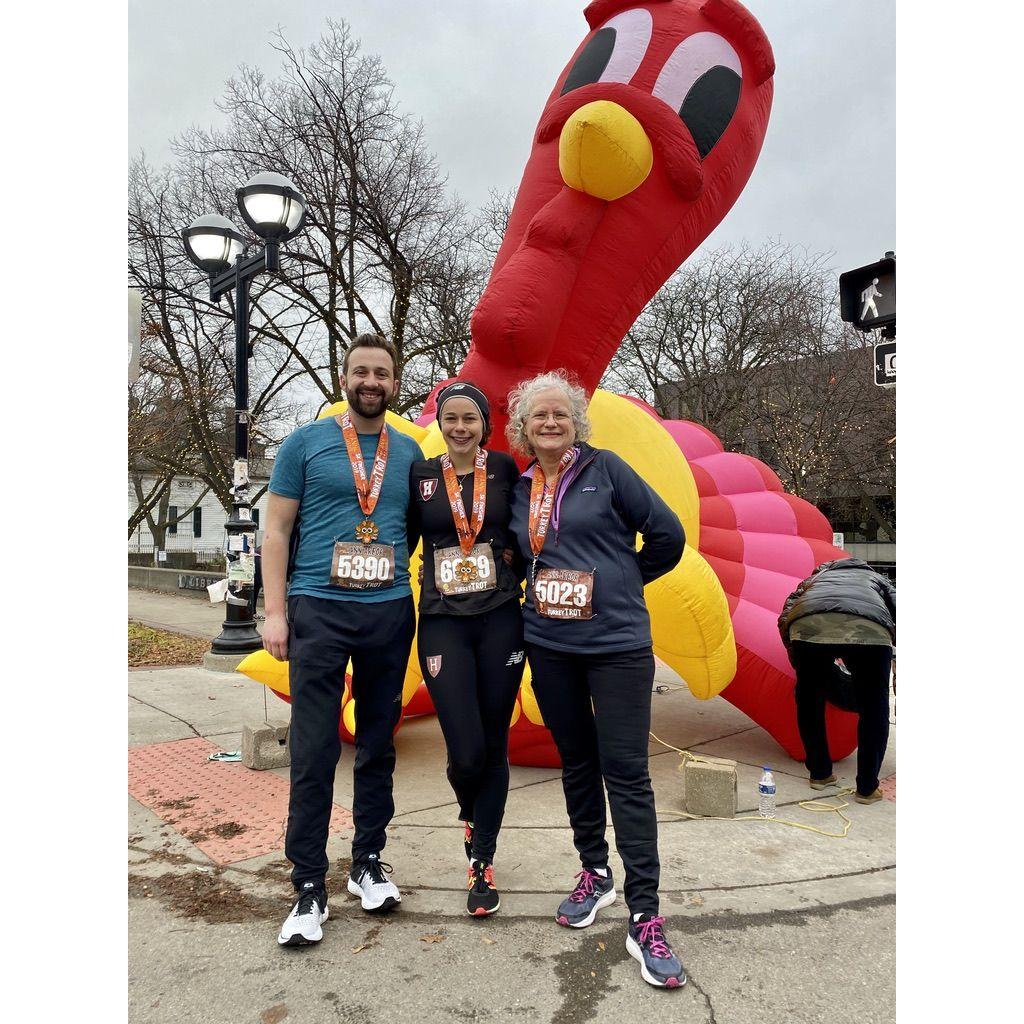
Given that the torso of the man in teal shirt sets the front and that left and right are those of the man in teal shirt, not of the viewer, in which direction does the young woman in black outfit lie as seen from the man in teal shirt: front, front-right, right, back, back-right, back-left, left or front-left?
left

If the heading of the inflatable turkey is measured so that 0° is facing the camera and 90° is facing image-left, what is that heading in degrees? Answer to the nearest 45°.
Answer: approximately 45°

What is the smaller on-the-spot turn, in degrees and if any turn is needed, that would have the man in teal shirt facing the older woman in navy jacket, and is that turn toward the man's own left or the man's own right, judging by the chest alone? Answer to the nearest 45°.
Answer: approximately 90° to the man's own left

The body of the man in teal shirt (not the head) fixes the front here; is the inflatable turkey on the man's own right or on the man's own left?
on the man's own left

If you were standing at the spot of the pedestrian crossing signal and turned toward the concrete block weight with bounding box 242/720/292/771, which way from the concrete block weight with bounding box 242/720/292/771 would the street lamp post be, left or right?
right

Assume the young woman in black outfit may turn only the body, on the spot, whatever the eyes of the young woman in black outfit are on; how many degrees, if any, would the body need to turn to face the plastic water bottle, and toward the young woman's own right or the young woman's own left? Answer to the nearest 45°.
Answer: approximately 135° to the young woman's own left

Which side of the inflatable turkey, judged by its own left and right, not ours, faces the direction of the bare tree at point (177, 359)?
right

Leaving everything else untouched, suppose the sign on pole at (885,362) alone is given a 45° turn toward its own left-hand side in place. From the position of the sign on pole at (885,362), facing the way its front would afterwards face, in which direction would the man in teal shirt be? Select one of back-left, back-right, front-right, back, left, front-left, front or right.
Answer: right

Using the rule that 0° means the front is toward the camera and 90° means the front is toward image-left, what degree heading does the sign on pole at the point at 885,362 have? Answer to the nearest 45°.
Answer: approximately 0°

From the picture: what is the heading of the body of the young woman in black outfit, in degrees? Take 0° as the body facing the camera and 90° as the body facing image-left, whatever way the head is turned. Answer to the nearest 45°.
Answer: approximately 0°

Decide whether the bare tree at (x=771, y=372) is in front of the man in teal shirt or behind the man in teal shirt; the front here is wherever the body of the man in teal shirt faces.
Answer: behind

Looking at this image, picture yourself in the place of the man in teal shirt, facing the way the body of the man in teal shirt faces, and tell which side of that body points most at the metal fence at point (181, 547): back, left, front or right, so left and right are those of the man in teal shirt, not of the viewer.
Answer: back

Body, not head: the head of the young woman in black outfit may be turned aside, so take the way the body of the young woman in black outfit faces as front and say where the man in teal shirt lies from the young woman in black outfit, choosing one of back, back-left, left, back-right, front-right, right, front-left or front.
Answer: right
